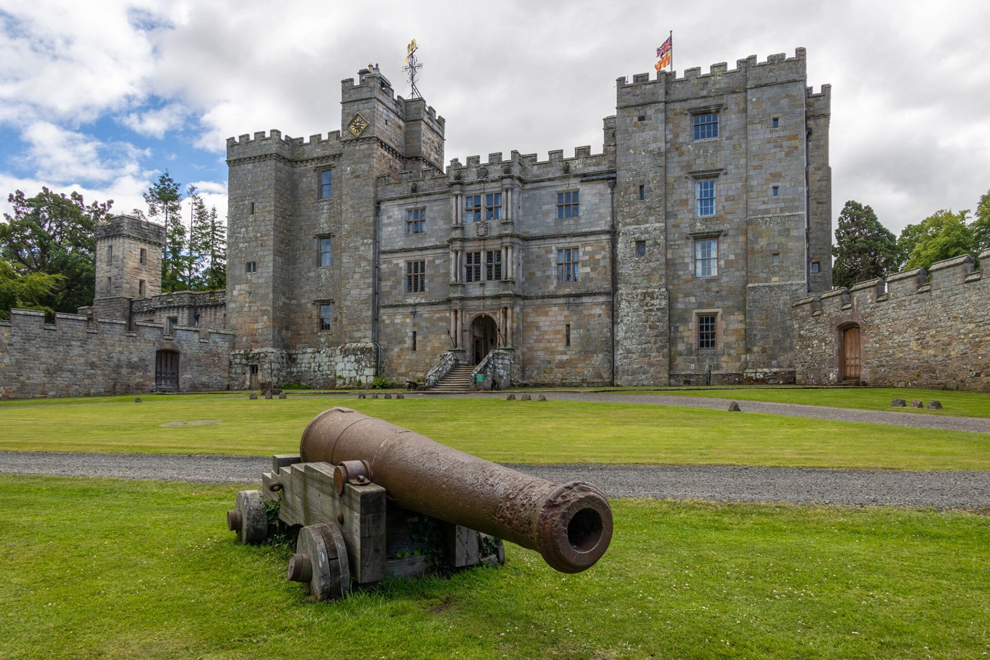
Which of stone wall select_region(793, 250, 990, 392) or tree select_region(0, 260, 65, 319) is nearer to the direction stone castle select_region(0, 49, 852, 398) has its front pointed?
the stone wall

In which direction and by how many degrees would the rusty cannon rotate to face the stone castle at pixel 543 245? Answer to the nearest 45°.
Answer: approximately 135° to its left

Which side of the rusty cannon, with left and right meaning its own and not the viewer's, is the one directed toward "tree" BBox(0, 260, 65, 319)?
back

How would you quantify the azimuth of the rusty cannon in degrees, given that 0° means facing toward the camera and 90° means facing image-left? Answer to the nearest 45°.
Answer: approximately 315°

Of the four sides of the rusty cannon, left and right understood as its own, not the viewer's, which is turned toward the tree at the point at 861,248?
left

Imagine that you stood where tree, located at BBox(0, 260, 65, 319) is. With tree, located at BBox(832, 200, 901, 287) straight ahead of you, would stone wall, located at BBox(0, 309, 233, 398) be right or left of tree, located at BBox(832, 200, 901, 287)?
right

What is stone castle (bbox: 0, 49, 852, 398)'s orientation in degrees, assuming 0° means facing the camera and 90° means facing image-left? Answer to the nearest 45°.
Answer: approximately 0°

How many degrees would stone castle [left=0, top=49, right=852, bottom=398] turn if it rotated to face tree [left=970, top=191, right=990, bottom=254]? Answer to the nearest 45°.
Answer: approximately 90° to its left

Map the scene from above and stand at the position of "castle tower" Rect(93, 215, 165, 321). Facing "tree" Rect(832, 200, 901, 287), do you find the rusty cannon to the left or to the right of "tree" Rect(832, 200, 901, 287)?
right

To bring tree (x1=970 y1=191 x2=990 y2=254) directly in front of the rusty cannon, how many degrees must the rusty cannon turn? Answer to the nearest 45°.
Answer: approximately 90° to its left

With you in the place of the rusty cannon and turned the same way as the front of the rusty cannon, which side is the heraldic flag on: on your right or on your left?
on your left

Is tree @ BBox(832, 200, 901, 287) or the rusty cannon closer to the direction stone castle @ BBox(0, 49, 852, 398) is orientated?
the rusty cannon
